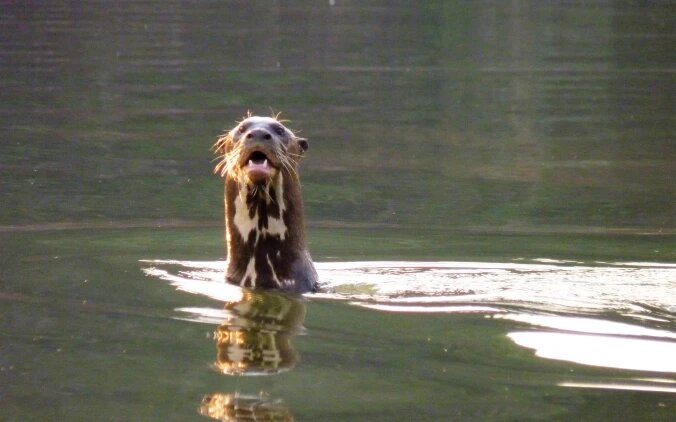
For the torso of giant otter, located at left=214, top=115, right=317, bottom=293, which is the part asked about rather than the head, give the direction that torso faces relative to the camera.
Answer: toward the camera
